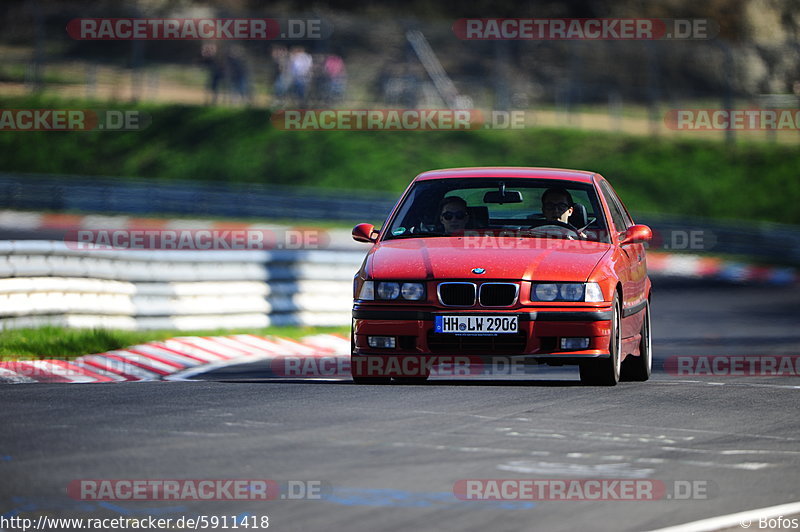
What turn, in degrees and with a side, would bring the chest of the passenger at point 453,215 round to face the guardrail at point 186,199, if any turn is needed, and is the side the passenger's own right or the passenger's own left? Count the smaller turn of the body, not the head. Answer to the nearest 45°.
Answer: approximately 180°

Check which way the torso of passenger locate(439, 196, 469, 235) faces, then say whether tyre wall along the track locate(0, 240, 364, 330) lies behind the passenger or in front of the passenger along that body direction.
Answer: behind

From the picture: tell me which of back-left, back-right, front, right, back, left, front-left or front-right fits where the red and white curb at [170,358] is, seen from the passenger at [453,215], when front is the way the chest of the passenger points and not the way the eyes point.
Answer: back-right

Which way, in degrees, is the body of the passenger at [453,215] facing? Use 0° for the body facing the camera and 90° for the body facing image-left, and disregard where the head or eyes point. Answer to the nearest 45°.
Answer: approximately 0°
